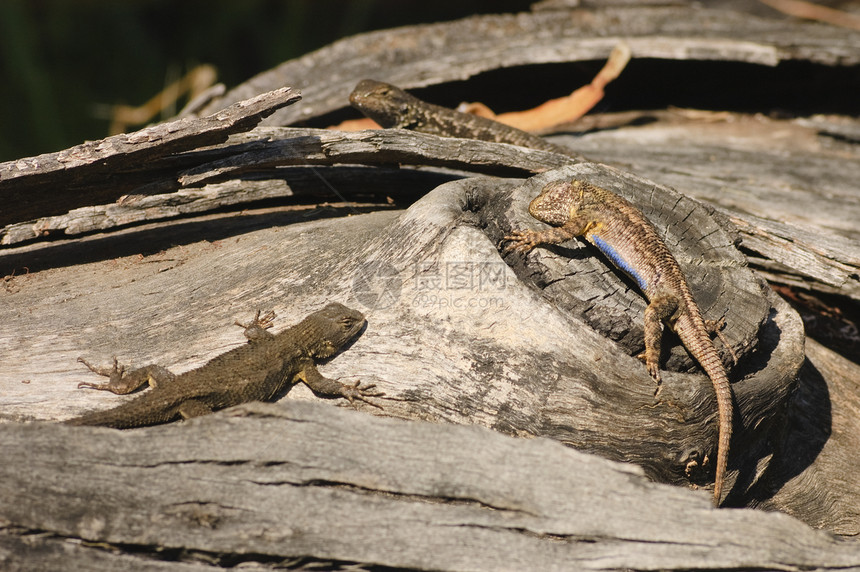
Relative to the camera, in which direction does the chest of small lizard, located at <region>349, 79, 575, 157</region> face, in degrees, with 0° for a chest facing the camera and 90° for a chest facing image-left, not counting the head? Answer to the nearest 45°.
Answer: approximately 90°

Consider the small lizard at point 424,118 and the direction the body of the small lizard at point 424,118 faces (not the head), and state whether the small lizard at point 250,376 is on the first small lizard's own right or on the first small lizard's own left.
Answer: on the first small lizard's own left

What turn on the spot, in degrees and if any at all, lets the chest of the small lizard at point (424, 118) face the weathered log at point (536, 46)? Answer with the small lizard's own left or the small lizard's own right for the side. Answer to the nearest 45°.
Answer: approximately 135° to the small lizard's own right

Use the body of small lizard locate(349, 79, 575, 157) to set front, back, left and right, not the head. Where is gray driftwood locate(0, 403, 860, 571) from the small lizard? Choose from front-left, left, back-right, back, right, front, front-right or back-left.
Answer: left

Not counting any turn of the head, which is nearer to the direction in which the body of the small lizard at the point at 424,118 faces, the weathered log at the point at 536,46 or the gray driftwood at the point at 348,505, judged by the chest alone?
the gray driftwood
